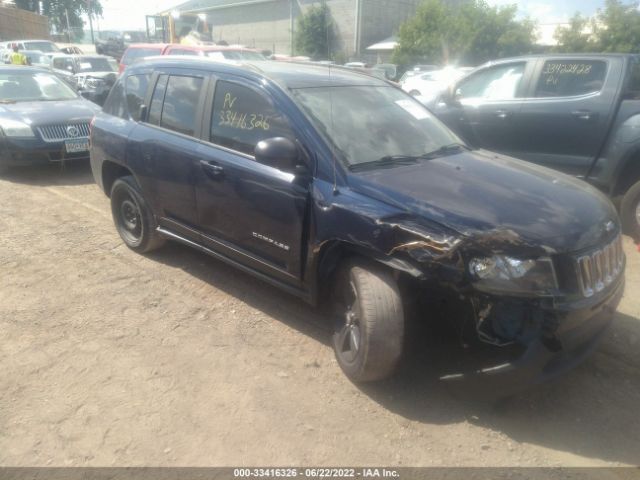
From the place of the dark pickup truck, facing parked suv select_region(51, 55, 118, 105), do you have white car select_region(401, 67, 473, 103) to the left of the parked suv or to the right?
right

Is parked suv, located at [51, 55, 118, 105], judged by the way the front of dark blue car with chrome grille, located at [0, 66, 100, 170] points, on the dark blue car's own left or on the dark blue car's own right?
on the dark blue car's own left

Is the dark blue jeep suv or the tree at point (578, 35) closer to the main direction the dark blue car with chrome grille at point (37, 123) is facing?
the dark blue jeep suv

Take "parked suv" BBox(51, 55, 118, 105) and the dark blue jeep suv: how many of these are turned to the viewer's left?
0

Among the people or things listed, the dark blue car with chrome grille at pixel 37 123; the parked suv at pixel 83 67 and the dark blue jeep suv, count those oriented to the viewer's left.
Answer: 0

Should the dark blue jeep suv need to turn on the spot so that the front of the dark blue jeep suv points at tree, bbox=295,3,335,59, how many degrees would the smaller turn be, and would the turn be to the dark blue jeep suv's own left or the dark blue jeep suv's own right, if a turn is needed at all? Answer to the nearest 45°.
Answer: approximately 135° to the dark blue jeep suv's own left

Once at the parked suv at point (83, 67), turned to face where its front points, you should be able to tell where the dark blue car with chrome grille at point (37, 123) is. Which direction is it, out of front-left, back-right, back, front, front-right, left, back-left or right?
front-right

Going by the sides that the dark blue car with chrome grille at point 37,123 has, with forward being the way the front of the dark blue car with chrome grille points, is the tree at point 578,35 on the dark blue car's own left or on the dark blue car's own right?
on the dark blue car's own left

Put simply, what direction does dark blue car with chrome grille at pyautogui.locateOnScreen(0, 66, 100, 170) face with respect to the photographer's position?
facing the viewer and to the right of the viewer

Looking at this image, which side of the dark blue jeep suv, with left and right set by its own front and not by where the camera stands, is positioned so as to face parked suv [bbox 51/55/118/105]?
back

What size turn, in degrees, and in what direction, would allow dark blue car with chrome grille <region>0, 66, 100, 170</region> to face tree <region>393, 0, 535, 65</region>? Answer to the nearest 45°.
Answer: approximately 90° to its left

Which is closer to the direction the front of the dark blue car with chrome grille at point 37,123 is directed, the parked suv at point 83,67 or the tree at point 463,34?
the tree
